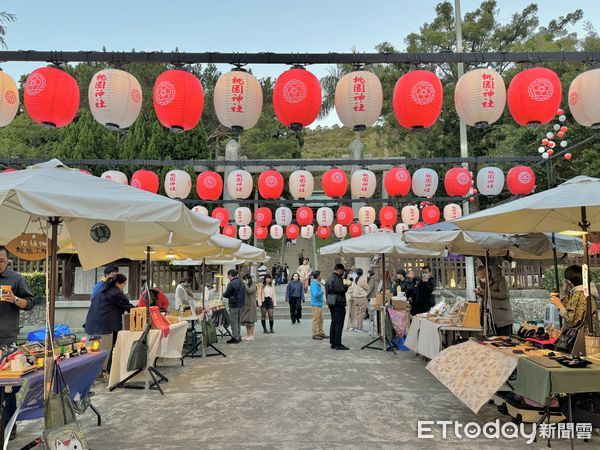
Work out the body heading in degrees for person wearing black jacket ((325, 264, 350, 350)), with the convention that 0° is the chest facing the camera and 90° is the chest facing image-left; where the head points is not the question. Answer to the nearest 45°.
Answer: approximately 270°

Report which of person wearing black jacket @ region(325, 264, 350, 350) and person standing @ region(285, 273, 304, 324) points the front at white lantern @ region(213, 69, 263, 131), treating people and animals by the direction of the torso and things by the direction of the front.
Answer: the person standing

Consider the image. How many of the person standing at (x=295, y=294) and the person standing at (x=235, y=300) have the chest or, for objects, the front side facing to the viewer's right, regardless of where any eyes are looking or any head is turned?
0

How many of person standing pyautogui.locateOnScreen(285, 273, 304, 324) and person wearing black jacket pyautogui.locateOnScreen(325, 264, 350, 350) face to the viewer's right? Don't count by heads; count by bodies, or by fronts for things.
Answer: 1

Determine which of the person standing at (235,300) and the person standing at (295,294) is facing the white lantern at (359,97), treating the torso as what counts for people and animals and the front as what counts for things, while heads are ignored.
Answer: the person standing at (295,294)

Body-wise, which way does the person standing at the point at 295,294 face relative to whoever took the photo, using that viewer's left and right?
facing the viewer

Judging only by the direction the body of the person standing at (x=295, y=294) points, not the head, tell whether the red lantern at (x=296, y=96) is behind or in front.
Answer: in front

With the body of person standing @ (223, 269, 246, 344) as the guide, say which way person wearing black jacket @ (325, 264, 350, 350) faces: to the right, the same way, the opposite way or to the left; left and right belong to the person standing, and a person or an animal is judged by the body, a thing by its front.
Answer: the opposite way

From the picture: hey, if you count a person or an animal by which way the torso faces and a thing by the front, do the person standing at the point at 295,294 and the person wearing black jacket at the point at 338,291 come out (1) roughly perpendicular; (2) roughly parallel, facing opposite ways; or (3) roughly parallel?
roughly perpendicular

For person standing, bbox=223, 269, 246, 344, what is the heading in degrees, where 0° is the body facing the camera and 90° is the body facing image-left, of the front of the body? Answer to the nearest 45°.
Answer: approximately 90°
